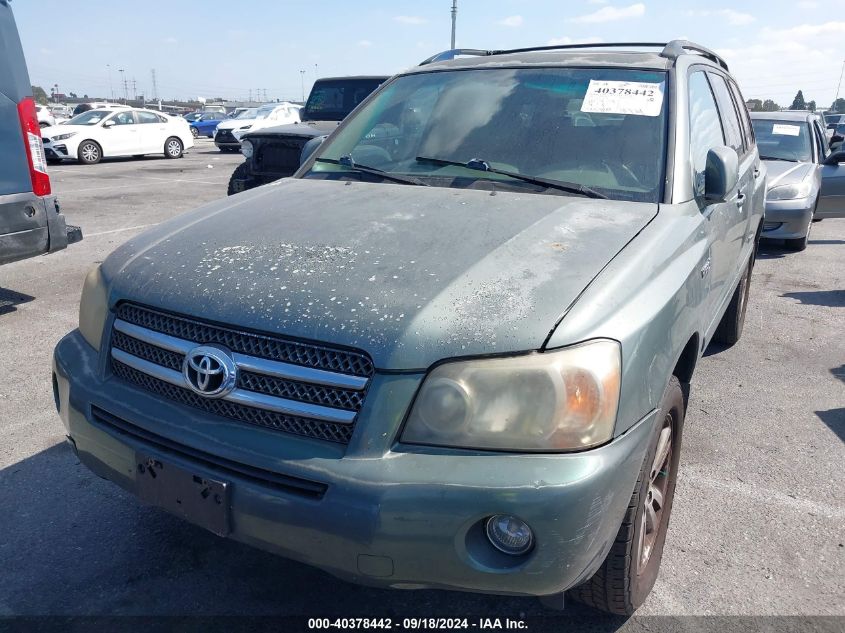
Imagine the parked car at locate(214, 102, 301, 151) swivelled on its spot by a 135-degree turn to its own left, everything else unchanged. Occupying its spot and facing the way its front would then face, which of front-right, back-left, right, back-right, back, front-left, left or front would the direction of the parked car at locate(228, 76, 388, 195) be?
right

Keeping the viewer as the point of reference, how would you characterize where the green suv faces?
facing the viewer and to the left of the viewer

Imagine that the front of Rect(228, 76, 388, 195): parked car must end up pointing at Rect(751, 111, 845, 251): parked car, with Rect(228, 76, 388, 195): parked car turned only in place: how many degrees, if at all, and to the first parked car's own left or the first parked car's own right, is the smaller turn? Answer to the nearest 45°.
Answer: approximately 135° to the first parked car's own left

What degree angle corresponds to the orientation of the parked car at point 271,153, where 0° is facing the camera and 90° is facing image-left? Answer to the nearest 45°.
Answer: approximately 45°

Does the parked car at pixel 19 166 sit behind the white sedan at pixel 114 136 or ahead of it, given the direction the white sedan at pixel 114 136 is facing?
ahead

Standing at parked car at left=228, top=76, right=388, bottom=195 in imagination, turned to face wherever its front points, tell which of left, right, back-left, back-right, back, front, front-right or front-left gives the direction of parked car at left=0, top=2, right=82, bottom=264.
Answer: front

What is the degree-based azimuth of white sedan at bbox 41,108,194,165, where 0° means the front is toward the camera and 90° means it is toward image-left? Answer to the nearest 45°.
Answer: approximately 45°

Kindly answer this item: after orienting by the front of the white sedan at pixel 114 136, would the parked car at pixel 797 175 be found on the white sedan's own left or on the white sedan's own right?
on the white sedan's own left

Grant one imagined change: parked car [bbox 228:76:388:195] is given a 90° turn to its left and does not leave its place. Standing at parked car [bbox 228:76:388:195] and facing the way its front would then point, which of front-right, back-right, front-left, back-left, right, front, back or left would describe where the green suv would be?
front-right

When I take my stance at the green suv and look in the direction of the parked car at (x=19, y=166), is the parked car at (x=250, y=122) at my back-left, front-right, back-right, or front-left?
front-right

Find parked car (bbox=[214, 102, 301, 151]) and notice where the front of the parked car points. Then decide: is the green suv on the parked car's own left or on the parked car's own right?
on the parked car's own left

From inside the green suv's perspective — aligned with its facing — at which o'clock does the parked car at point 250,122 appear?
The parked car is roughly at 4 o'clock from the green suv.
